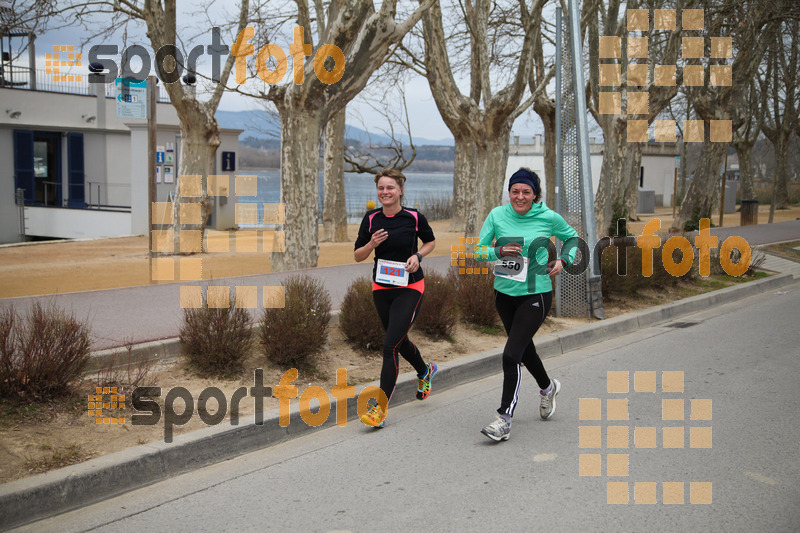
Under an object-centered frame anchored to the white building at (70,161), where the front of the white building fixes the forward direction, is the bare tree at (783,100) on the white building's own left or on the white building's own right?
on the white building's own left

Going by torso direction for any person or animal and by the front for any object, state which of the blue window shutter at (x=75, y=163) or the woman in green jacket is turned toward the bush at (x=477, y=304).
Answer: the blue window shutter

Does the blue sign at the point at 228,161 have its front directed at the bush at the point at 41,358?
yes

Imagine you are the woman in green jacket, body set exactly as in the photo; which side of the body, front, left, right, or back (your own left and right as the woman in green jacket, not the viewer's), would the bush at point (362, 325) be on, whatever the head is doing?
right

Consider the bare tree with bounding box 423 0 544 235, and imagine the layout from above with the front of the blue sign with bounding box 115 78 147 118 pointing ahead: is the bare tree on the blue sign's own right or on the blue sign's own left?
on the blue sign's own left

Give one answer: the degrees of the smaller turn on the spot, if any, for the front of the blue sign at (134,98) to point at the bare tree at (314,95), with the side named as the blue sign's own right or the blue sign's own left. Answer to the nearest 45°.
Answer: approximately 45° to the blue sign's own left

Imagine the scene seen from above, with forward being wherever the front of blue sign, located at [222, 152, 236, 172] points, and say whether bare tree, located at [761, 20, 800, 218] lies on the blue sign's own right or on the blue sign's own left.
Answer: on the blue sign's own left

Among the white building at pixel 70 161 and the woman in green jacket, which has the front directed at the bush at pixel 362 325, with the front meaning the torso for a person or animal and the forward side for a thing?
the white building
